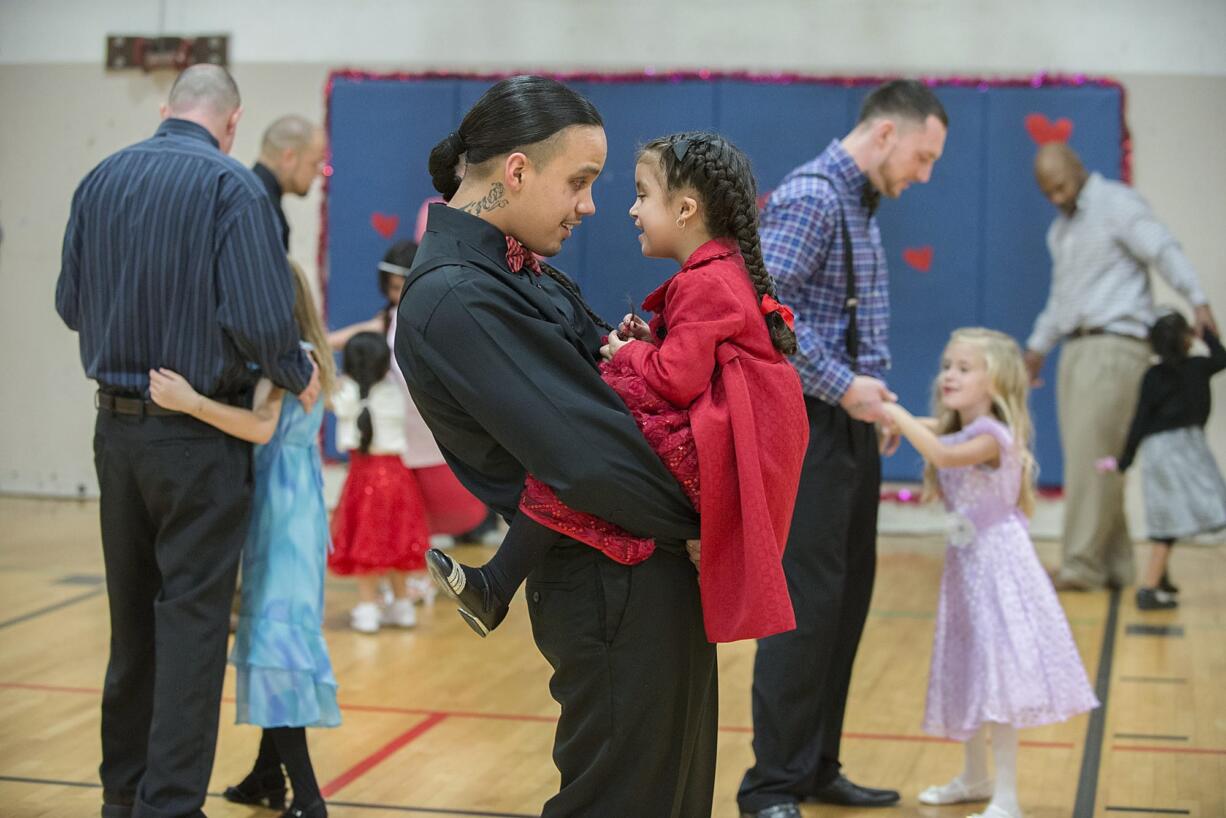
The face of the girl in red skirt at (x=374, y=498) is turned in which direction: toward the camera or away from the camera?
away from the camera

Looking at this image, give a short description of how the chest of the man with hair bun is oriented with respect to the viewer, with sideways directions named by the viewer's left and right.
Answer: facing to the right of the viewer

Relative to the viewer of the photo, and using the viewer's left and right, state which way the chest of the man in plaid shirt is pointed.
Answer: facing to the right of the viewer

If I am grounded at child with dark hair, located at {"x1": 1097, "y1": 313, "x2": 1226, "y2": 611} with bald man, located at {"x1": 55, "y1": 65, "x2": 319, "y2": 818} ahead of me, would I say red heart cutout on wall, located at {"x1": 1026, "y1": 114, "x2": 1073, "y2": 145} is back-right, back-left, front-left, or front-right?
back-right

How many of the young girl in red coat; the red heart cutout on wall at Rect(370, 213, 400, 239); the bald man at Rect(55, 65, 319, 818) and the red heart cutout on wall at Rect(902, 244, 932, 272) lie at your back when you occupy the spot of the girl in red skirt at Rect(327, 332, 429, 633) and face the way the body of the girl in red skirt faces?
2

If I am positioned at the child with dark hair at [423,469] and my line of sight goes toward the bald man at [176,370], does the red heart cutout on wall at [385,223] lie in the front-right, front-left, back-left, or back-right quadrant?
back-right

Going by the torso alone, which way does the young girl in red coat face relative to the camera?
to the viewer's left

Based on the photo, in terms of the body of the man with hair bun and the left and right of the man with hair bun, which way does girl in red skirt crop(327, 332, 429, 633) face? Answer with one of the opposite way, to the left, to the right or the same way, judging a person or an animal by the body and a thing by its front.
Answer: to the left

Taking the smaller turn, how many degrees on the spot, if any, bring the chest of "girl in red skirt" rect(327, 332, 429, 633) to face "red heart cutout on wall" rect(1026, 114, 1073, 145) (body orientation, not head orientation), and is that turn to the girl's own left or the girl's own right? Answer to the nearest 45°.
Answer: approximately 45° to the girl's own right

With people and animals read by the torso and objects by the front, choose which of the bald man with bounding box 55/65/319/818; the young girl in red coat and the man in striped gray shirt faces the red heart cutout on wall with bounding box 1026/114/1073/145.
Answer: the bald man
